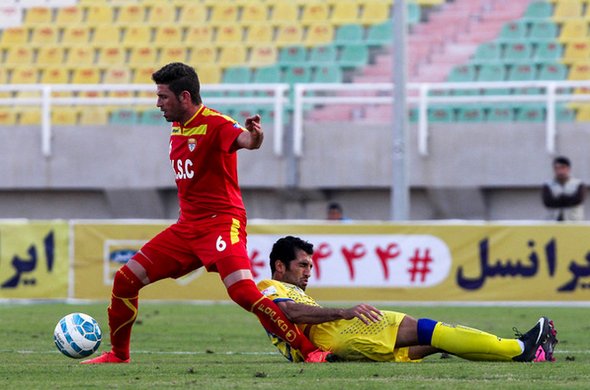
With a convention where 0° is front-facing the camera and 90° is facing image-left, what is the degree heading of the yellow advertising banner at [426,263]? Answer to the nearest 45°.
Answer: approximately 0°

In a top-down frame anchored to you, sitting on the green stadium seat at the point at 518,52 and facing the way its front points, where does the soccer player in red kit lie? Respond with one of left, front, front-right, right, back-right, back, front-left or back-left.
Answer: front

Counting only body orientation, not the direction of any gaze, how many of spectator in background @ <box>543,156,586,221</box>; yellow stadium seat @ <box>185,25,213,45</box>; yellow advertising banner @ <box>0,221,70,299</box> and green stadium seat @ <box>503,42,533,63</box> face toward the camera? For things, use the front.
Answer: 4

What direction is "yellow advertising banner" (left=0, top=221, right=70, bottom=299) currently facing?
toward the camera

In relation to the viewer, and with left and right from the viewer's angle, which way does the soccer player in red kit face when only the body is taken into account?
facing the viewer and to the left of the viewer

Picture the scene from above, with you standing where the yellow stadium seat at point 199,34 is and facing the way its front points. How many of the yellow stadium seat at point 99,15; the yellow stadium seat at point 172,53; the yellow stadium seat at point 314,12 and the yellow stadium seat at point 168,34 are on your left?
1

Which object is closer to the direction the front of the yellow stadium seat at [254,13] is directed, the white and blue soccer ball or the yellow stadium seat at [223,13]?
the white and blue soccer ball

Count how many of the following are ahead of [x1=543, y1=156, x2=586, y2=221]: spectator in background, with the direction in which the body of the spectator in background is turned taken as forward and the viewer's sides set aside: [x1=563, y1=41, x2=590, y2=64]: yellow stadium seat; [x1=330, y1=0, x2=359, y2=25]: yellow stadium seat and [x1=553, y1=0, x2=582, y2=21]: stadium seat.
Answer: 0

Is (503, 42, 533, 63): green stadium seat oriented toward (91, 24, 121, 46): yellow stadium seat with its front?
no

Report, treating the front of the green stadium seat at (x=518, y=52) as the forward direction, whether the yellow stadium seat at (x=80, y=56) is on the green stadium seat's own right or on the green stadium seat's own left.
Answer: on the green stadium seat's own right

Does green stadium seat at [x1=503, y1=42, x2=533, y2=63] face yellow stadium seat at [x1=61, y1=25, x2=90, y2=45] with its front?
no

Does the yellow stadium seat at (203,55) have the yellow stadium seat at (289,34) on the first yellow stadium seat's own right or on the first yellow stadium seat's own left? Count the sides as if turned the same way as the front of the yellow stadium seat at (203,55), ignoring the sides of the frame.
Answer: on the first yellow stadium seat's own left

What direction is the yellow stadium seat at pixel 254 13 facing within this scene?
toward the camera

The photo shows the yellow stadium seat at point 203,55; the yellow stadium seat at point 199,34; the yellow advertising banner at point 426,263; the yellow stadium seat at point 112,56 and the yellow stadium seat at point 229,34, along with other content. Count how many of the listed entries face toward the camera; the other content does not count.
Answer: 5

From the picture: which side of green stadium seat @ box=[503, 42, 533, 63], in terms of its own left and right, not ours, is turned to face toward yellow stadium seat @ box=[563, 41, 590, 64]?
left

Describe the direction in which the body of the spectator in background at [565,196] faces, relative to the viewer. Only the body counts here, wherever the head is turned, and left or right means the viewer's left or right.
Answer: facing the viewer

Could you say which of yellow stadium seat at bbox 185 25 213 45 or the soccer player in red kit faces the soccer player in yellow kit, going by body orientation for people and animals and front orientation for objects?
the yellow stadium seat
